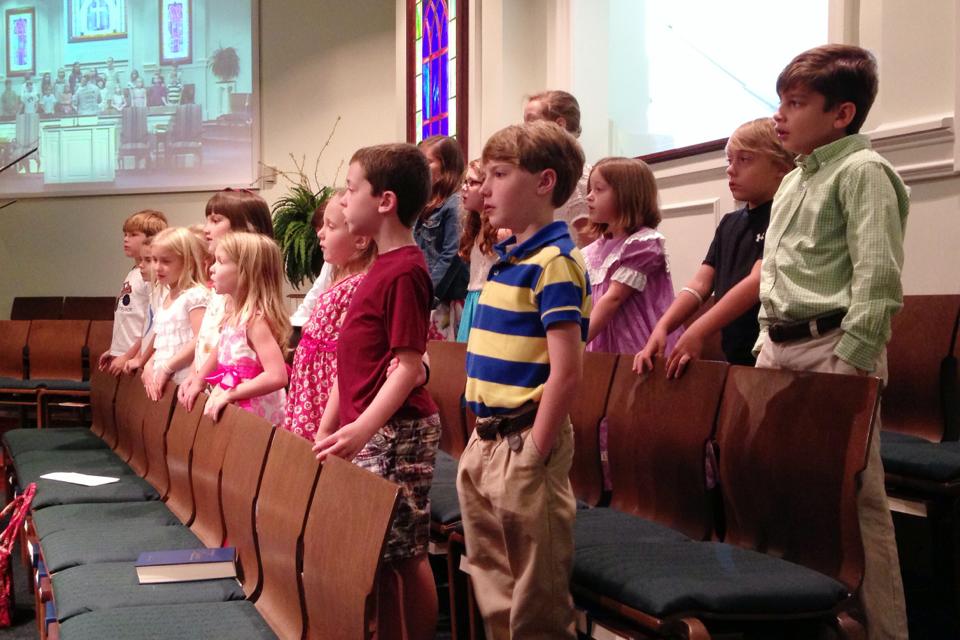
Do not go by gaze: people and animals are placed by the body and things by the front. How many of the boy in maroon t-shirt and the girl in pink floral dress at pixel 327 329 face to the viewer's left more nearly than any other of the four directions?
2

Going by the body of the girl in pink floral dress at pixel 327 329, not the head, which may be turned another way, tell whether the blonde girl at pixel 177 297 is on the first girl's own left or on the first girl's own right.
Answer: on the first girl's own right

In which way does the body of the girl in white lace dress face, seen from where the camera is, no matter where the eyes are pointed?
to the viewer's left

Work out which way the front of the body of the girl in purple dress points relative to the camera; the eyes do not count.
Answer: to the viewer's left

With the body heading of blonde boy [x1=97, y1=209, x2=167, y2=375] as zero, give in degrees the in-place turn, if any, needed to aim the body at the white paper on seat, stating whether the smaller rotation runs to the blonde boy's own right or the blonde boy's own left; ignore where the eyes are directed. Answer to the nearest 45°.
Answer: approximately 45° to the blonde boy's own left

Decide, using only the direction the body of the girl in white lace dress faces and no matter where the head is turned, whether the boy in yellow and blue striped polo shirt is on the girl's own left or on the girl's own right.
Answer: on the girl's own left

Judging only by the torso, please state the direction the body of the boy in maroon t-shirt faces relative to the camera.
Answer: to the viewer's left

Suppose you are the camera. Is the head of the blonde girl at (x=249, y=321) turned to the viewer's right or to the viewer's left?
to the viewer's left

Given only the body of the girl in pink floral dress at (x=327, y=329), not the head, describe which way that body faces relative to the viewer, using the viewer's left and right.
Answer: facing to the left of the viewer

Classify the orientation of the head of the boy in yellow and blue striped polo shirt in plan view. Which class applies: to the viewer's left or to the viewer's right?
to the viewer's left

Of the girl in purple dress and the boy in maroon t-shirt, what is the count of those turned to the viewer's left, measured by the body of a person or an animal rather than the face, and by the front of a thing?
2
